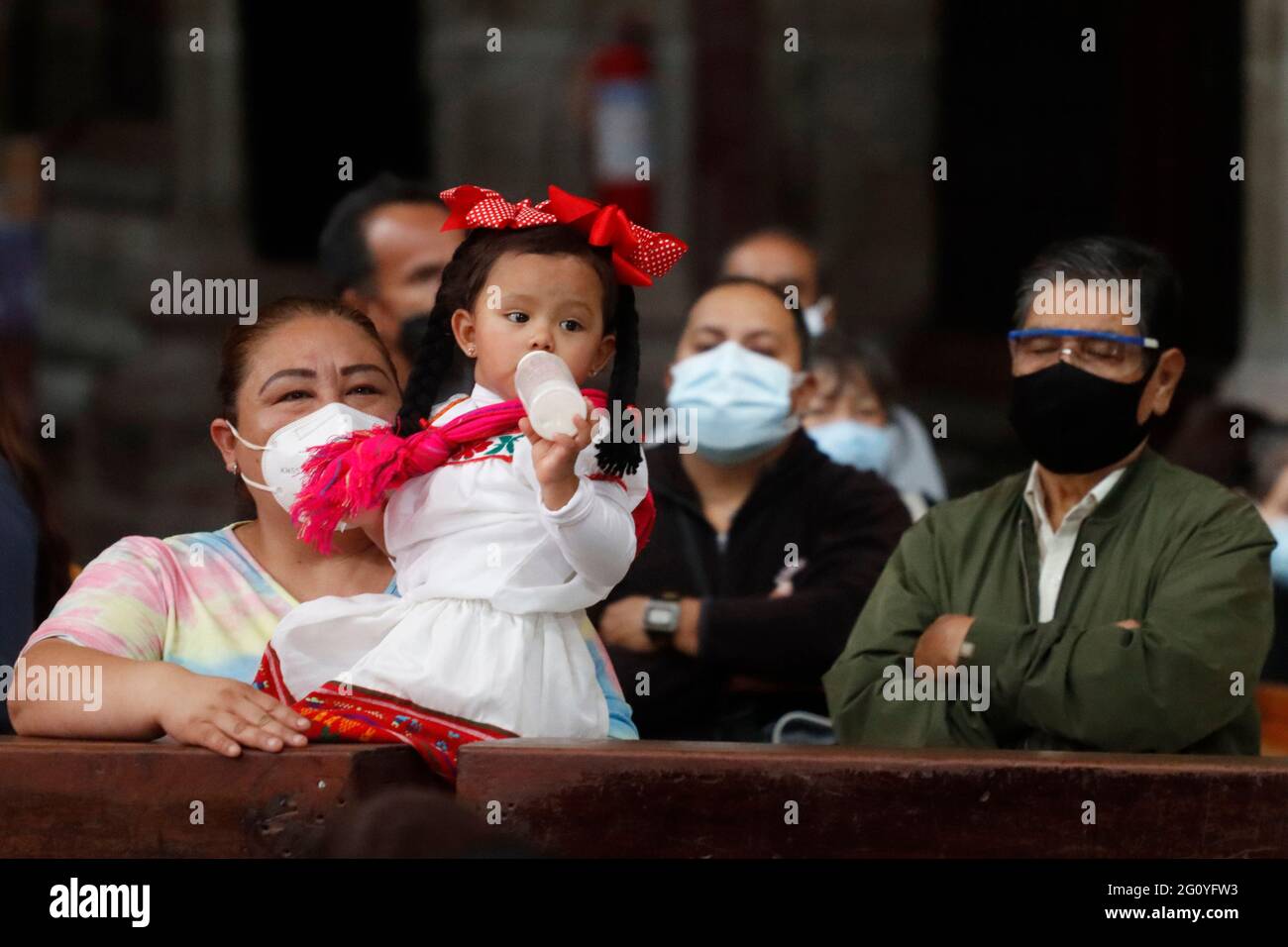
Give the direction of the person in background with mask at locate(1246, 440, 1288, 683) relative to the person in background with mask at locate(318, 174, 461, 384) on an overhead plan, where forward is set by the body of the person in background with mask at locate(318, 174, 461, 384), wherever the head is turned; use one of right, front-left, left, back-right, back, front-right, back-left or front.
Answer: front-left

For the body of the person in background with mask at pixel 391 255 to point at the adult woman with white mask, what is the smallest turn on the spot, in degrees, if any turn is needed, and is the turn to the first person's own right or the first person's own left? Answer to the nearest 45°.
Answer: approximately 45° to the first person's own right

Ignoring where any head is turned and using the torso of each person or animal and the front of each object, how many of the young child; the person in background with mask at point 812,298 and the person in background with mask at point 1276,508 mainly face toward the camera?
3

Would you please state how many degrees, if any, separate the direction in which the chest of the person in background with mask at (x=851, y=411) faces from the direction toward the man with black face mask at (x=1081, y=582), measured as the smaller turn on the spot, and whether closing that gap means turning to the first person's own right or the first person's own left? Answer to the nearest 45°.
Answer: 0° — they already face them

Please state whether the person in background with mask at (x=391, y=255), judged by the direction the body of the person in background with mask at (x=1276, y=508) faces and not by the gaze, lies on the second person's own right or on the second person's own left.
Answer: on the second person's own right

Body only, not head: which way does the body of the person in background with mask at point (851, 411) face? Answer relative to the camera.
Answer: toward the camera

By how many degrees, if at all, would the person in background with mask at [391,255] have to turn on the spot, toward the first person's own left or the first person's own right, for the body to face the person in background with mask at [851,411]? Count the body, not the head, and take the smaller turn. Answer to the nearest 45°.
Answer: approximately 45° to the first person's own left

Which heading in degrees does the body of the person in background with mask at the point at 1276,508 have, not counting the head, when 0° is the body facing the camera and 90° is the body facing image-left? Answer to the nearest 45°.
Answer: approximately 0°

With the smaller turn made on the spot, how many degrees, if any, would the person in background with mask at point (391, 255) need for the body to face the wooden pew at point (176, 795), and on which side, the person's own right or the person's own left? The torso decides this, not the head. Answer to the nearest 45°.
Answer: approximately 45° to the person's own right

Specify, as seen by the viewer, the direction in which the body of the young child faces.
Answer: toward the camera

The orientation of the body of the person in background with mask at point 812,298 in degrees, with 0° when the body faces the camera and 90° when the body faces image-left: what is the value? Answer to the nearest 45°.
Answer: approximately 0°

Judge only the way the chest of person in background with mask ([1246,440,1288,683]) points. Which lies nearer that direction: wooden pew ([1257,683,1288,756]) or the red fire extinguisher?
the wooden pew
